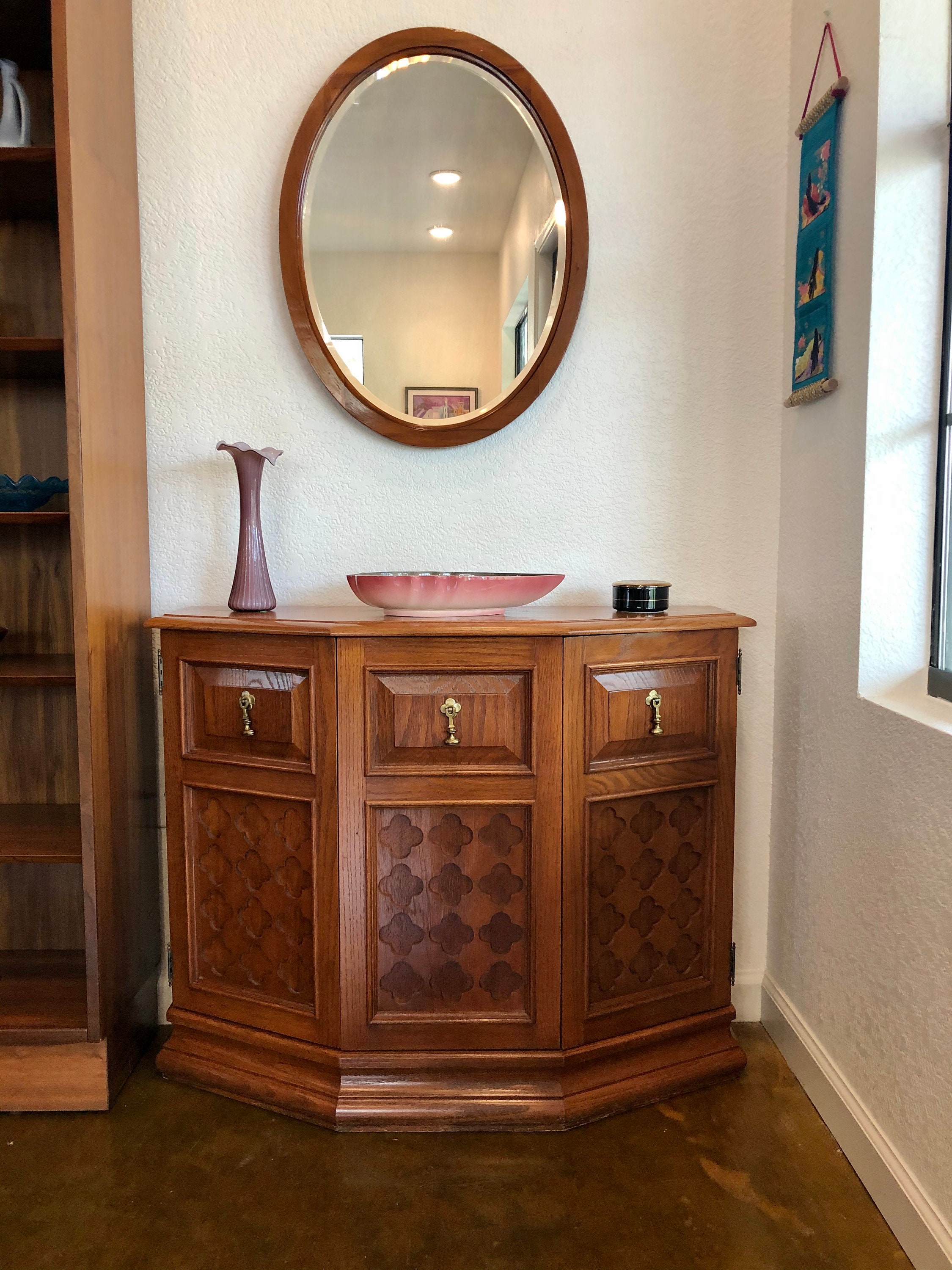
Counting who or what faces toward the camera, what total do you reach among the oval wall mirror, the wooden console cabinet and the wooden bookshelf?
3

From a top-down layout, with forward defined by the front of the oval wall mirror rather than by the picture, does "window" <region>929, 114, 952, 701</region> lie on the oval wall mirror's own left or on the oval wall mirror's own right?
on the oval wall mirror's own left

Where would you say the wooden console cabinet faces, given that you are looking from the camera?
facing the viewer

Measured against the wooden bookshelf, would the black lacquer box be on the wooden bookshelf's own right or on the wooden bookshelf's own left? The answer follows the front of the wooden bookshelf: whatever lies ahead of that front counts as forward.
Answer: on the wooden bookshelf's own left

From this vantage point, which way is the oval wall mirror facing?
toward the camera

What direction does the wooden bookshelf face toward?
toward the camera

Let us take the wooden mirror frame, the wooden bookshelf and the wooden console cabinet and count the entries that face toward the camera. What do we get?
3
